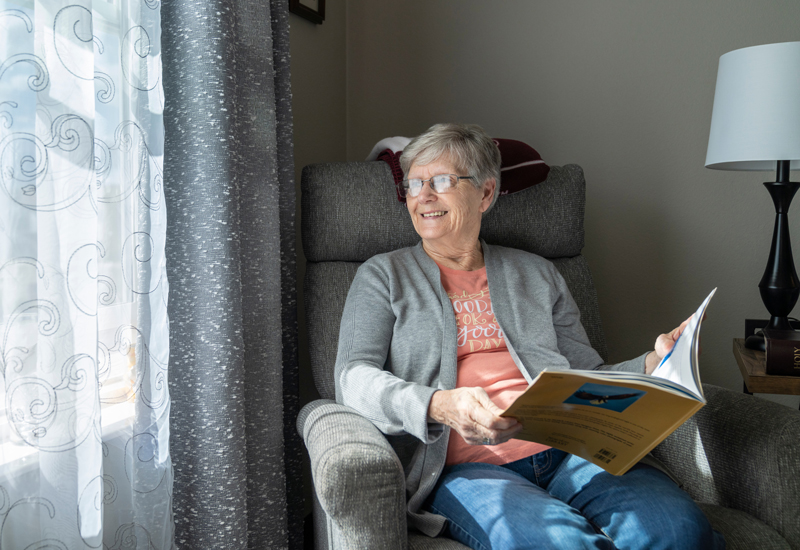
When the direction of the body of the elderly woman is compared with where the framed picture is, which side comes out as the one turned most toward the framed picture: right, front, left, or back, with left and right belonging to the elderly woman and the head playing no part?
back

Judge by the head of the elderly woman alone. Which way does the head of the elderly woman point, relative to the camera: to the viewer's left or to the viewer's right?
to the viewer's left

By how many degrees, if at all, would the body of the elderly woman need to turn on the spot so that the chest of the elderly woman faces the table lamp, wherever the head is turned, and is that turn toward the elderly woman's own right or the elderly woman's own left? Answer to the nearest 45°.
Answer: approximately 90° to the elderly woman's own left

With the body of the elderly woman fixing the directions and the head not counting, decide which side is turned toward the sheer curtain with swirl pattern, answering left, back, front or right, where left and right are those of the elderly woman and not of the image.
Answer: right

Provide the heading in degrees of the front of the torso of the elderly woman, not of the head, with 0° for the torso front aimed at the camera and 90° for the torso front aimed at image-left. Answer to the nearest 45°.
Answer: approximately 315°
